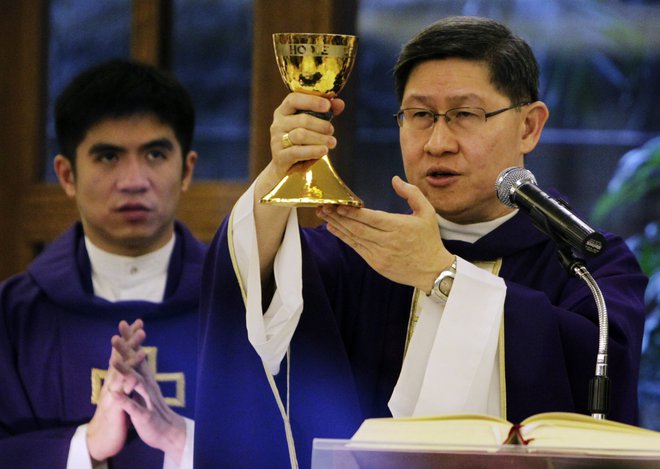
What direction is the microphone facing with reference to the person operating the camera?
facing away from the viewer and to the left of the viewer
